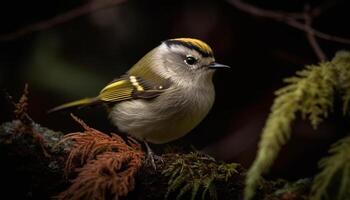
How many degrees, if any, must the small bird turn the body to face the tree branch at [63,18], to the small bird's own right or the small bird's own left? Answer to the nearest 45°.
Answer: approximately 135° to the small bird's own left

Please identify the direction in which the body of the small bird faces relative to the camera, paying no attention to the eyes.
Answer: to the viewer's right
